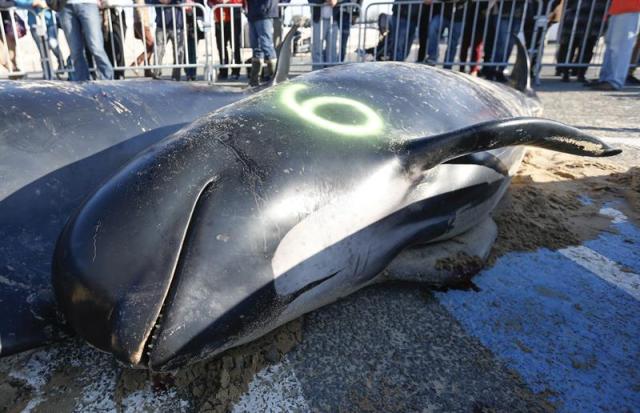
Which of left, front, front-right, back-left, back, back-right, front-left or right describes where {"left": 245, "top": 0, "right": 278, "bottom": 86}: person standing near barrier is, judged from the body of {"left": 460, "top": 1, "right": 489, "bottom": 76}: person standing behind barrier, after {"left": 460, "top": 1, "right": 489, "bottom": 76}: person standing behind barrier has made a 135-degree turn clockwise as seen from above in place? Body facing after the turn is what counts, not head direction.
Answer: left

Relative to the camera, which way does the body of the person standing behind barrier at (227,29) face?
toward the camera

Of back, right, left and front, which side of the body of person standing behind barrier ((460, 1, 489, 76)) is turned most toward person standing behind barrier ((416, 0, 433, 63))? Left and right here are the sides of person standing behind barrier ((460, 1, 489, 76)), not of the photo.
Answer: right

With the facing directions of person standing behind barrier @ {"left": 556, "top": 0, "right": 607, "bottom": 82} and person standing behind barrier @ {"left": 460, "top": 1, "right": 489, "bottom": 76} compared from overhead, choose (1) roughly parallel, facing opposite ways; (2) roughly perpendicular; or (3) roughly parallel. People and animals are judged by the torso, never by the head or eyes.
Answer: roughly parallel

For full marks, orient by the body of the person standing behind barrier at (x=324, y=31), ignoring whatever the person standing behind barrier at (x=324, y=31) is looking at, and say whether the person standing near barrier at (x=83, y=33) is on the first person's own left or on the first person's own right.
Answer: on the first person's own right

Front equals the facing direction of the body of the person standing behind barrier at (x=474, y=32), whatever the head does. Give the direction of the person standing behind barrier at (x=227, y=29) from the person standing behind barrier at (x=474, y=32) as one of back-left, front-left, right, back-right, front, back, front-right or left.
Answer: right

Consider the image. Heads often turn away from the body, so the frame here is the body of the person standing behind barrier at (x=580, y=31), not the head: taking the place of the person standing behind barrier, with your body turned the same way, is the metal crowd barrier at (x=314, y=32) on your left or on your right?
on your right

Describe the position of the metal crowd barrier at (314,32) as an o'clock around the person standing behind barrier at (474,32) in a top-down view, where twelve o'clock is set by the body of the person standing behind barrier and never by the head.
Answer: The metal crowd barrier is roughly at 3 o'clock from the person standing behind barrier.

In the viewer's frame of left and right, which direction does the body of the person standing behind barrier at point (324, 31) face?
facing the viewer

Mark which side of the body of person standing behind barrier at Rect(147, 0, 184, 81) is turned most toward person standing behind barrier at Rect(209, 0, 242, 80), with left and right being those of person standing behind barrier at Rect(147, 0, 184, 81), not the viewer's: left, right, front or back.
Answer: left

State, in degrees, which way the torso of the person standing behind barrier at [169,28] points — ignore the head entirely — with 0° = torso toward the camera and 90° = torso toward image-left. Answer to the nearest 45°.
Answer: approximately 0°

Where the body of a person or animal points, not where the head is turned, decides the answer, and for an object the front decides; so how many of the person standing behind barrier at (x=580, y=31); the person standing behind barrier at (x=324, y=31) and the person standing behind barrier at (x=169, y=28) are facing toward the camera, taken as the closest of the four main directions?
3

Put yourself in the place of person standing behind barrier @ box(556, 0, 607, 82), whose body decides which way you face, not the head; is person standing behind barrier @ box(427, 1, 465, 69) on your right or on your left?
on your right

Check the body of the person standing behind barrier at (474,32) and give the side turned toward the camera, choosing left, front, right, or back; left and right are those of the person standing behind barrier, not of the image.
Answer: front

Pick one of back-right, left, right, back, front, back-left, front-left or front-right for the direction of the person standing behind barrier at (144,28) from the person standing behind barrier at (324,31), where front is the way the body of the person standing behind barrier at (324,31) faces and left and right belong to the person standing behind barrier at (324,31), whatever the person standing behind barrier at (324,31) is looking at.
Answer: right

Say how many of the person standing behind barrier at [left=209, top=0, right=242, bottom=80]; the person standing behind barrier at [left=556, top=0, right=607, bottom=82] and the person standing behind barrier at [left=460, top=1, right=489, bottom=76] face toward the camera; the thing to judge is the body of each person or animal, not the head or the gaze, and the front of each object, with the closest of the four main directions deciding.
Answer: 3

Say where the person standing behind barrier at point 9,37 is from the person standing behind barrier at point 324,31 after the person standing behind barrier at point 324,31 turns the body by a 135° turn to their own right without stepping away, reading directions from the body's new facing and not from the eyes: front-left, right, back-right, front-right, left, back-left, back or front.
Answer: front-left

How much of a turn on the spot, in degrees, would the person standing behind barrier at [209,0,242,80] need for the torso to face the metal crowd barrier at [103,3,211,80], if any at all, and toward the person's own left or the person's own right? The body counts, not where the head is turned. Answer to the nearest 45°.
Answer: approximately 90° to the person's own right
